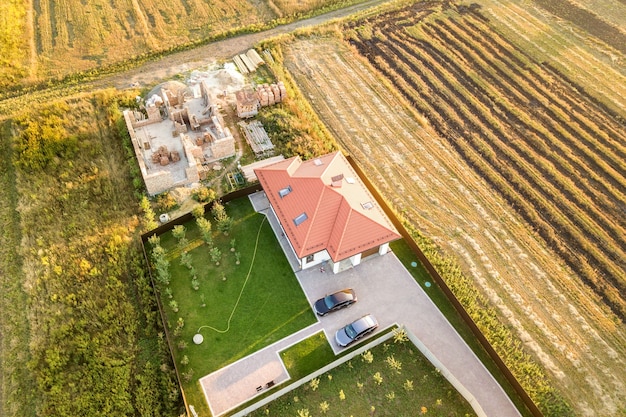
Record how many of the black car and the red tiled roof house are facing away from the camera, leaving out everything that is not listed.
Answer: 0

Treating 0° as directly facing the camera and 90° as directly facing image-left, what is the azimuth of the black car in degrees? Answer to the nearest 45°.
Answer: approximately 45°

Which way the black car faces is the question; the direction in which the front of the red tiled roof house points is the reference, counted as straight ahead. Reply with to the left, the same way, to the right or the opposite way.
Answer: to the right

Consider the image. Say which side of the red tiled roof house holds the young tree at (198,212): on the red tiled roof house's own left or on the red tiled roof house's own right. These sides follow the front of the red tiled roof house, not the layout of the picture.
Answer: on the red tiled roof house's own right
